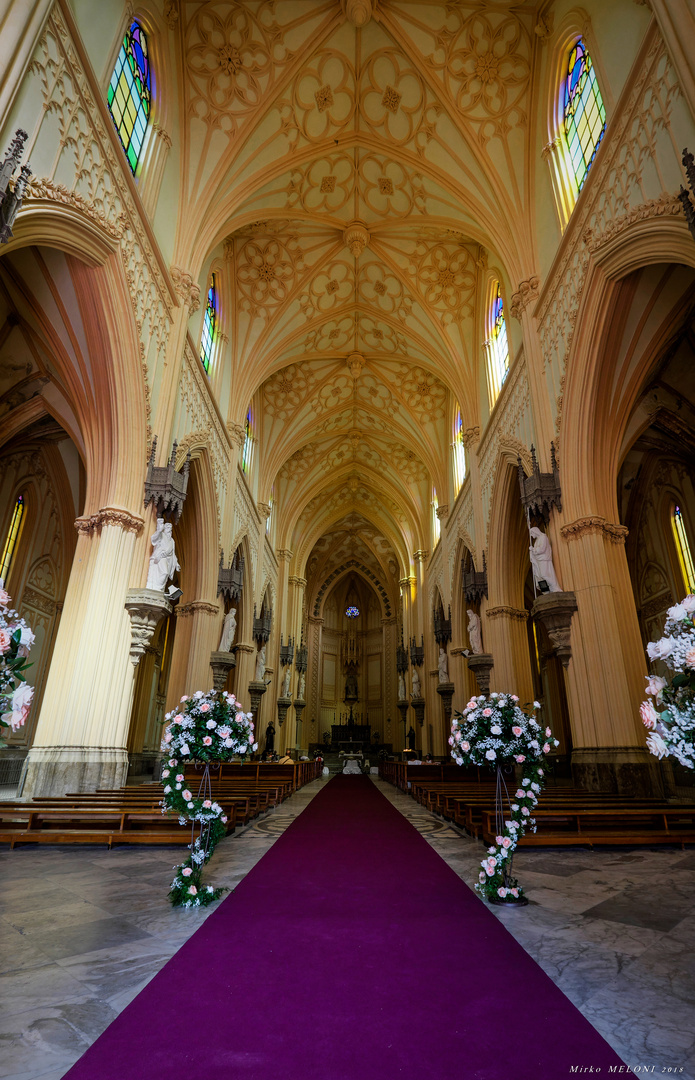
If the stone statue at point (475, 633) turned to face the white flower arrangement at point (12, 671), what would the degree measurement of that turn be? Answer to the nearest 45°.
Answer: approximately 90° to its left

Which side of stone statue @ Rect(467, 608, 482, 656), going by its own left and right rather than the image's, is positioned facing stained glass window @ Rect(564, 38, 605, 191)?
left

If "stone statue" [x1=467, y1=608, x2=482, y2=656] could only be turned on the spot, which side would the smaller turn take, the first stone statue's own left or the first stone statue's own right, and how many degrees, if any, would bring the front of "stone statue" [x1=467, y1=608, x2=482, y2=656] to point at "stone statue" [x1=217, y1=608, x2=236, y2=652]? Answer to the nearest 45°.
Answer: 0° — it already faces it

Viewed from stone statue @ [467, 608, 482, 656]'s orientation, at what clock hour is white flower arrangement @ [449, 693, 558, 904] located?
The white flower arrangement is roughly at 9 o'clock from the stone statue.

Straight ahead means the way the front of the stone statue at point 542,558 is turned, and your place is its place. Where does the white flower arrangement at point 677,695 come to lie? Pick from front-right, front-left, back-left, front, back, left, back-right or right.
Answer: left

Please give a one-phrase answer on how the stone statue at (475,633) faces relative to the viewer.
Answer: facing to the left of the viewer

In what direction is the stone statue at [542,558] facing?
to the viewer's left

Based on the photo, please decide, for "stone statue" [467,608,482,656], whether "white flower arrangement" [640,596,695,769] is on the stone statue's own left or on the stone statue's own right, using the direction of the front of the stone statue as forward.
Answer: on the stone statue's own left

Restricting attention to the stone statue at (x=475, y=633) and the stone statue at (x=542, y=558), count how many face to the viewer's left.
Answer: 2

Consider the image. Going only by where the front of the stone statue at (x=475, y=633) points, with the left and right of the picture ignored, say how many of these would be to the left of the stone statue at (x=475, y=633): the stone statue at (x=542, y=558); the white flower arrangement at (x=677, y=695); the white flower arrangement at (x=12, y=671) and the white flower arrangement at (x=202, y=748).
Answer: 4

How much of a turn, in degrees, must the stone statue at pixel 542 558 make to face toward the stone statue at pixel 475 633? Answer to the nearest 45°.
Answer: approximately 90° to its right
